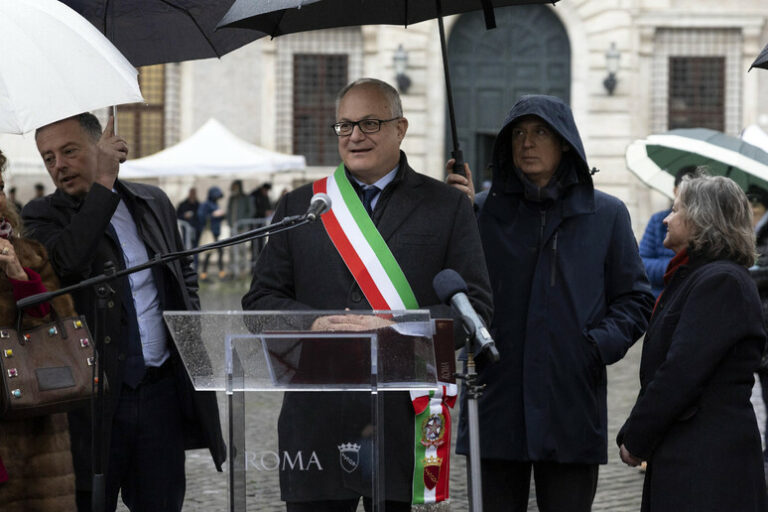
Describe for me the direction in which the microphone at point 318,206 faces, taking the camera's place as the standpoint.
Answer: facing away from the viewer and to the right of the viewer

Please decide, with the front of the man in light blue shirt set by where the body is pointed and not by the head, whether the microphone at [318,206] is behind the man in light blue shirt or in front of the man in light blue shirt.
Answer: in front

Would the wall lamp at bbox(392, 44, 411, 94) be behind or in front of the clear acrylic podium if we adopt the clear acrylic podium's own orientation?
behind

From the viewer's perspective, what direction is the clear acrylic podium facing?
toward the camera

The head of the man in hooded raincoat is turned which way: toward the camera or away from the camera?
toward the camera

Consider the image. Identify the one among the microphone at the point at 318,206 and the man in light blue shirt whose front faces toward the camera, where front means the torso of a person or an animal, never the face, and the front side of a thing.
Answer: the man in light blue shirt

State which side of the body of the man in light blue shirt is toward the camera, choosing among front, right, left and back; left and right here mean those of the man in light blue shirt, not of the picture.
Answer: front

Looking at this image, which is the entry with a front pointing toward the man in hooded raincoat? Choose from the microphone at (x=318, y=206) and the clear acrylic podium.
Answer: the microphone

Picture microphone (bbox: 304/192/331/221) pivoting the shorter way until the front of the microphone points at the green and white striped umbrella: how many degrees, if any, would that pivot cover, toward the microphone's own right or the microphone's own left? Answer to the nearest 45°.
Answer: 0° — it already faces it

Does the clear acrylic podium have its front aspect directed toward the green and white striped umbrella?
no

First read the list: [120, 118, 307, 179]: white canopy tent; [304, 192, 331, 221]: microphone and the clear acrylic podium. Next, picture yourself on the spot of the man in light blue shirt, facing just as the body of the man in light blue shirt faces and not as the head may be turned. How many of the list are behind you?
1

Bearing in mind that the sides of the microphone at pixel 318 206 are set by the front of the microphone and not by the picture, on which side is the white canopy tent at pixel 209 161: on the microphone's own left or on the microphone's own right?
on the microphone's own left

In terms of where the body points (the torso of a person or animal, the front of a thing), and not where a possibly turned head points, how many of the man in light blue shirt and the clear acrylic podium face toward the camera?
2

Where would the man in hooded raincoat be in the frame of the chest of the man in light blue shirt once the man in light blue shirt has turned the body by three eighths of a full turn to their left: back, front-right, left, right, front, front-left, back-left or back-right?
front-right

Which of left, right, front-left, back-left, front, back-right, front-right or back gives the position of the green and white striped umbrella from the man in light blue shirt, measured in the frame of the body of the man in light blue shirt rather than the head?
back-left

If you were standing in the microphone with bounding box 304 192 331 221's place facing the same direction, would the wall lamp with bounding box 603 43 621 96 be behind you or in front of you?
in front

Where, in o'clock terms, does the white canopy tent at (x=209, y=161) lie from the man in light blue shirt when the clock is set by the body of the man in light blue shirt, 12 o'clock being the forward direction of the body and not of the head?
The white canopy tent is roughly at 6 o'clock from the man in light blue shirt.
